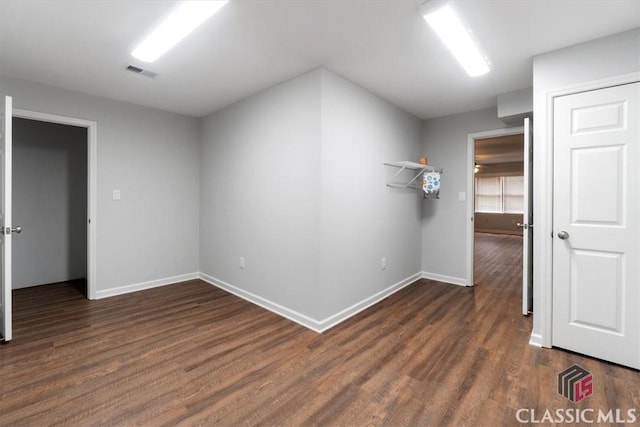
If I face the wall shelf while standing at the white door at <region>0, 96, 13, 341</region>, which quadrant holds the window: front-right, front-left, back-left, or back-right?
front-left

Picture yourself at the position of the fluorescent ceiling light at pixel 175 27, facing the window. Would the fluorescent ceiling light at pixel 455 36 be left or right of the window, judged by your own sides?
right

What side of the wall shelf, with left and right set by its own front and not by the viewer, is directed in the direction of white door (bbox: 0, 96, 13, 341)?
right

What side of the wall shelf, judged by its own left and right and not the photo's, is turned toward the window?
left

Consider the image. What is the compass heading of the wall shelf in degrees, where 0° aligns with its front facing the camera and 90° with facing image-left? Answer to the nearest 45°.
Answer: approximately 315°

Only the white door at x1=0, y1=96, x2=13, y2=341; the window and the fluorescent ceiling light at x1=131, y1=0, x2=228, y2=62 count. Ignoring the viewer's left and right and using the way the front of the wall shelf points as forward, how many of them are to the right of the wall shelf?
2

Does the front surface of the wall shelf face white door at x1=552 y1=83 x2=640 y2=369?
yes

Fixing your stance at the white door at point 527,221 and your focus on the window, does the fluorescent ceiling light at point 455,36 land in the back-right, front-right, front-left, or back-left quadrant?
back-left

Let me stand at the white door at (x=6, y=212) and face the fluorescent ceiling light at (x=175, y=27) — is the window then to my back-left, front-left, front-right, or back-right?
front-left

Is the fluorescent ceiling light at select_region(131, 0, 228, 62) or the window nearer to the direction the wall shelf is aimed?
the fluorescent ceiling light

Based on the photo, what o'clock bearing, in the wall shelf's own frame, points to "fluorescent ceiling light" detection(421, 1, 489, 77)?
The fluorescent ceiling light is roughly at 1 o'clock from the wall shelf.
